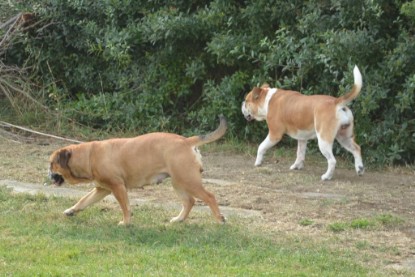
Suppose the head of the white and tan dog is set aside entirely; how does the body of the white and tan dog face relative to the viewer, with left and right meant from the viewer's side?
facing away from the viewer and to the left of the viewer

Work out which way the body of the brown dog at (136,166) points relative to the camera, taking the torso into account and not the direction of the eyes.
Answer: to the viewer's left

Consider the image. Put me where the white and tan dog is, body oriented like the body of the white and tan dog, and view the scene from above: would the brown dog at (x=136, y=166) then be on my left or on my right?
on my left

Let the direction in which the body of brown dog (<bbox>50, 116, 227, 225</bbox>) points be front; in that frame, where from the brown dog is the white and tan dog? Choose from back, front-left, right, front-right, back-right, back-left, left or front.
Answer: back-right

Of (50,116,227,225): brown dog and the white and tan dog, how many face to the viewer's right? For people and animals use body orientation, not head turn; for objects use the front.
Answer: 0
